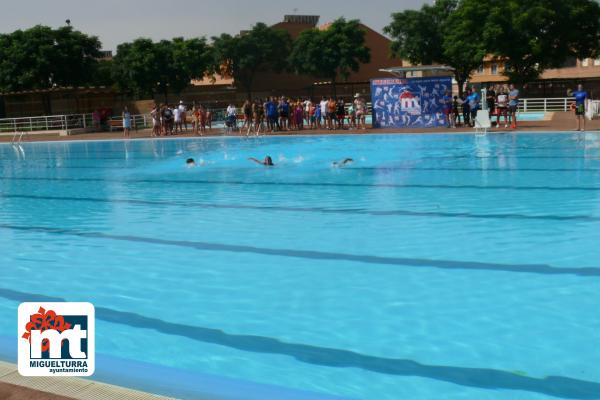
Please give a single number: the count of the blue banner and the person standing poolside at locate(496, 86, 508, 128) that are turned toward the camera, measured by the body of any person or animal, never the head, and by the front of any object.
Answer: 2

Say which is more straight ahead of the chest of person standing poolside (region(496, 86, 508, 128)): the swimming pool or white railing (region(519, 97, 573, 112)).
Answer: the swimming pool

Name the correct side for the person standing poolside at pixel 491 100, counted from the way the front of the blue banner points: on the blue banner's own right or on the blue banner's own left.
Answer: on the blue banner's own left

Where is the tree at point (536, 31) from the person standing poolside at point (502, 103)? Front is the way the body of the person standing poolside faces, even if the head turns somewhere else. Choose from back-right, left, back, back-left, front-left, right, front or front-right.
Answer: back

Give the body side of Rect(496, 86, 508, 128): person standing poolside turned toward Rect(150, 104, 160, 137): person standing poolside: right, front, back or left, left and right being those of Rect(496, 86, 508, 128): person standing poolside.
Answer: right

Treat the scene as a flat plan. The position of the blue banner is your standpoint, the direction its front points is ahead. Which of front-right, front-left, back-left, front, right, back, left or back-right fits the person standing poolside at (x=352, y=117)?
back-right

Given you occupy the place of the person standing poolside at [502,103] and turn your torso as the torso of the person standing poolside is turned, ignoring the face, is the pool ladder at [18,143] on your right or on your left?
on your right

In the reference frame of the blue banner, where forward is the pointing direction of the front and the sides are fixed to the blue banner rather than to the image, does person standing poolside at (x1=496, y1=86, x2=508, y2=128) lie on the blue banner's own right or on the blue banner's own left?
on the blue banner's own left
